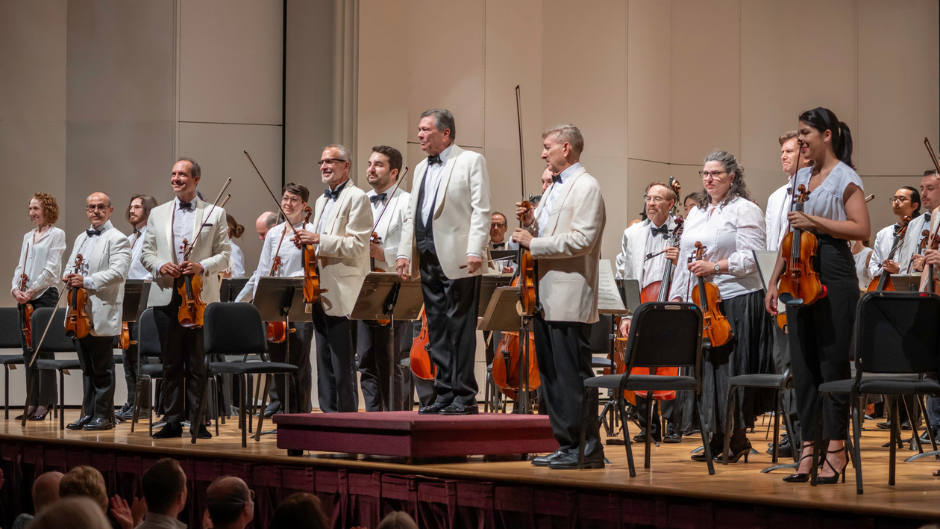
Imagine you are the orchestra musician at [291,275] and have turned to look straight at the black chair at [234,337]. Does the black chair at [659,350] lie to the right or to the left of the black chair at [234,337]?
left

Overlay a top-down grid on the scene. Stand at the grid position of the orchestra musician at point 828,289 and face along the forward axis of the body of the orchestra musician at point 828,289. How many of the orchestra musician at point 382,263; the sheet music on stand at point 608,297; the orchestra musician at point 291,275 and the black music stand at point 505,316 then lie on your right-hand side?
4

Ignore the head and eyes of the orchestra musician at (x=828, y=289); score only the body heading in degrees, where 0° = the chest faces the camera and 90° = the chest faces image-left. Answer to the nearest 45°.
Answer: approximately 45°

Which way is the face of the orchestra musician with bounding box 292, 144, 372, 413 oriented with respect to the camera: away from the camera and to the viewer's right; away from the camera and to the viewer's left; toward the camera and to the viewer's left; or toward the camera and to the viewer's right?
toward the camera and to the viewer's left

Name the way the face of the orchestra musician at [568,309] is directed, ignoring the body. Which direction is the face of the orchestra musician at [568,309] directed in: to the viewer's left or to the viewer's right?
to the viewer's left

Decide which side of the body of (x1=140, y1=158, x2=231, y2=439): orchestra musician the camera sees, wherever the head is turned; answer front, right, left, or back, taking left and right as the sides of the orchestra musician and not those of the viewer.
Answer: front

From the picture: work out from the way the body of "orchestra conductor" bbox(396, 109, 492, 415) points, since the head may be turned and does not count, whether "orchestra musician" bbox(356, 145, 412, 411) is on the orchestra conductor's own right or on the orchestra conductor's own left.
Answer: on the orchestra conductor's own right

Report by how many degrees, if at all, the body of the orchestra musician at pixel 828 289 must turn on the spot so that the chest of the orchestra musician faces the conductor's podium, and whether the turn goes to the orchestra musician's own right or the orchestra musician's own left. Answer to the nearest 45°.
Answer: approximately 45° to the orchestra musician's own right

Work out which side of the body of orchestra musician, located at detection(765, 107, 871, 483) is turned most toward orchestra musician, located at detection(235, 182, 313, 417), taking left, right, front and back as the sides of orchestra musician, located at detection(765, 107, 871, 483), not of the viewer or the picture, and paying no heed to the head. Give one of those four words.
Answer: right

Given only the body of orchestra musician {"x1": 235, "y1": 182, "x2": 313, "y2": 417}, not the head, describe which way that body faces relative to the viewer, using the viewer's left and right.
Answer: facing the viewer and to the left of the viewer

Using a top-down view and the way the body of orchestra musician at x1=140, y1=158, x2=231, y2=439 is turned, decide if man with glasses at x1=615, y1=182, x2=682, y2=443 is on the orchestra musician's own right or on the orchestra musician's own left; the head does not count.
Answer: on the orchestra musician's own left

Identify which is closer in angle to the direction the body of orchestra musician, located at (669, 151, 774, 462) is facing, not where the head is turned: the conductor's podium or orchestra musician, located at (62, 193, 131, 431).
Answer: the conductor's podium

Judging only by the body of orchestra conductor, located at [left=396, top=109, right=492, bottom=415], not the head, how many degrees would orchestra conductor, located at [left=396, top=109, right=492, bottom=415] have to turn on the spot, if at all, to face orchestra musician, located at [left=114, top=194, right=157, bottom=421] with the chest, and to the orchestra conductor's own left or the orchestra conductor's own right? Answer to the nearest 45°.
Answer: approximately 90° to the orchestra conductor's own right

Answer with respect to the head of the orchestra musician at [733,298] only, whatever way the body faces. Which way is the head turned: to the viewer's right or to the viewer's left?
to the viewer's left
